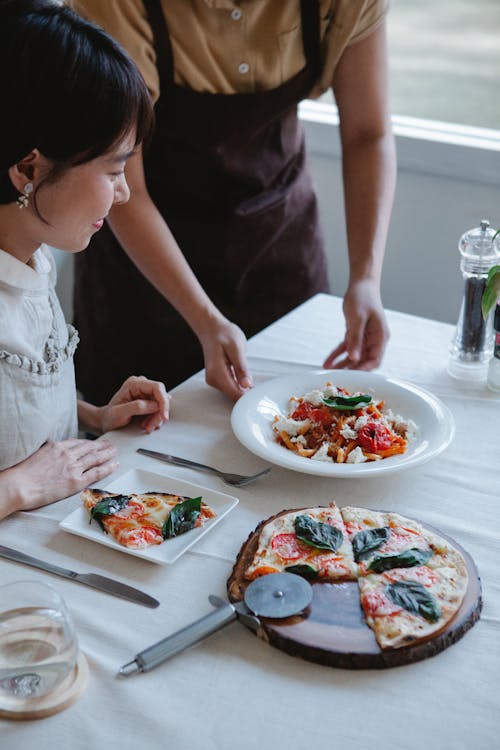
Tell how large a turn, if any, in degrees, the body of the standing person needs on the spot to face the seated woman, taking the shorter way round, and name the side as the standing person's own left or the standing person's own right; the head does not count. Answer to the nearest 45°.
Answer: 0° — they already face them

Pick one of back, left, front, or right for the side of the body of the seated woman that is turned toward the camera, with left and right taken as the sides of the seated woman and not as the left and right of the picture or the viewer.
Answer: right

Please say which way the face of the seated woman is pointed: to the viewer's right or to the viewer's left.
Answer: to the viewer's right

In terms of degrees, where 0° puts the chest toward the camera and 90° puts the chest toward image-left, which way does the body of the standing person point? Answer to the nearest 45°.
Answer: approximately 0°

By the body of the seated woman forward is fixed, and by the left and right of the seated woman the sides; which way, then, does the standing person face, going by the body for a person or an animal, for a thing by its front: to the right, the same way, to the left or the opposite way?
to the right

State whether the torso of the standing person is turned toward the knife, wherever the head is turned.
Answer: yes

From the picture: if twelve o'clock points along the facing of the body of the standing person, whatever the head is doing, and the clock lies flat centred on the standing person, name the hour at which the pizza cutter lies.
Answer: The pizza cutter is roughly at 12 o'clock from the standing person.

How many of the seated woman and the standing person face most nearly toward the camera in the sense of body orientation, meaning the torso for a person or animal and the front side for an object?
1

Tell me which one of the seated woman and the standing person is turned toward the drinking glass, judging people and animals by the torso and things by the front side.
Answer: the standing person

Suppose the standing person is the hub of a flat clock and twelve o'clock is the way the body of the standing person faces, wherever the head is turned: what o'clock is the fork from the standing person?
The fork is roughly at 12 o'clock from the standing person.
